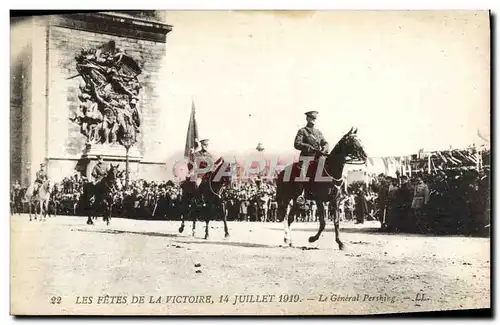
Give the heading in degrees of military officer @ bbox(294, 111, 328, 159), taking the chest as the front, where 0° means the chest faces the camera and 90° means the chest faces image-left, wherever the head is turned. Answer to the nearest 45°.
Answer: approximately 315°

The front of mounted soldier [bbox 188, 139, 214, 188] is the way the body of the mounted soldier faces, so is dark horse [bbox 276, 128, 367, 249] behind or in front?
in front

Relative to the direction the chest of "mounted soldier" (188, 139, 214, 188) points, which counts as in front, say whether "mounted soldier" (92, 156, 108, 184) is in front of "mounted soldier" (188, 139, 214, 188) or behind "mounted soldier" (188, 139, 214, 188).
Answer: behind

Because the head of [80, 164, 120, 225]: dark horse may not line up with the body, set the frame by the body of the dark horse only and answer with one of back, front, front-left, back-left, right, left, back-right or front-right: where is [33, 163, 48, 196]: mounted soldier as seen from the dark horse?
back-right

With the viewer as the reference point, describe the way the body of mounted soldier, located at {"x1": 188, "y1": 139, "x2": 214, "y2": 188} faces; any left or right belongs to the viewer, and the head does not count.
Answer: facing the viewer and to the right of the viewer

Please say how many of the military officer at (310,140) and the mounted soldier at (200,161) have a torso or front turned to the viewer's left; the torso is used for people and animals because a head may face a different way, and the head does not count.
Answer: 0

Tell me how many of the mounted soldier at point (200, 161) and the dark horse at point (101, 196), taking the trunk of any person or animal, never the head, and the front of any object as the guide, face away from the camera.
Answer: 0

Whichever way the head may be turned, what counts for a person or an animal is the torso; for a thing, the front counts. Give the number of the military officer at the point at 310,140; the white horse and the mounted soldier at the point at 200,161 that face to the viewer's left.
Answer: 0

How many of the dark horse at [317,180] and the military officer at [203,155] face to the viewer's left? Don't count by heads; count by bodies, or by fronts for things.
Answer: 0

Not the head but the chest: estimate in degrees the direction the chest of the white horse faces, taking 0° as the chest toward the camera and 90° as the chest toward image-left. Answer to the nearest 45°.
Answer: approximately 315°
